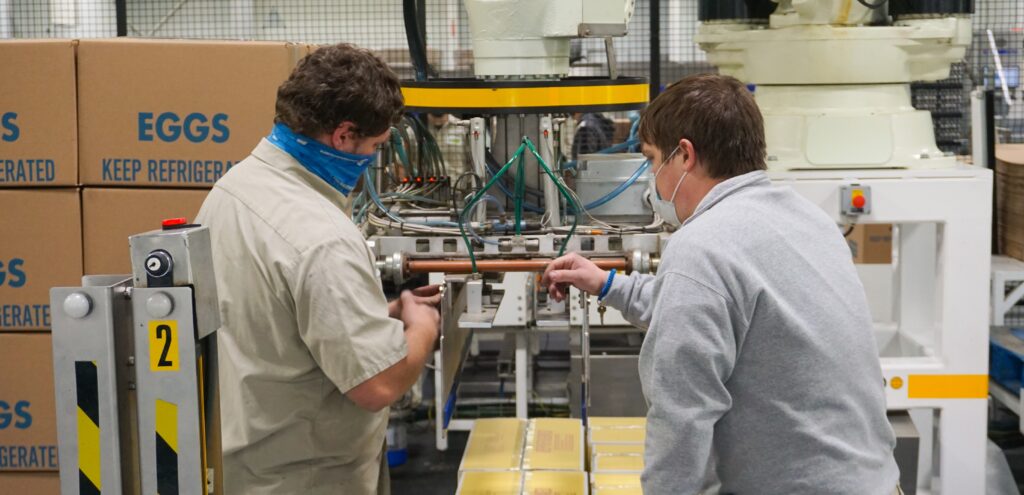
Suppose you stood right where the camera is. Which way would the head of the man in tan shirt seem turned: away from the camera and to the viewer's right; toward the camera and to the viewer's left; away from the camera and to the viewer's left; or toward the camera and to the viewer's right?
away from the camera and to the viewer's right

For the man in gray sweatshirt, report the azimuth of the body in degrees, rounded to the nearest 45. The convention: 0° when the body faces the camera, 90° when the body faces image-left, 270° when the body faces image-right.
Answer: approximately 135°

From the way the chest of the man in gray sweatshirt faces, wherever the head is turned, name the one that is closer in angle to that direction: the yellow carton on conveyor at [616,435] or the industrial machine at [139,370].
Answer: the yellow carton on conveyor

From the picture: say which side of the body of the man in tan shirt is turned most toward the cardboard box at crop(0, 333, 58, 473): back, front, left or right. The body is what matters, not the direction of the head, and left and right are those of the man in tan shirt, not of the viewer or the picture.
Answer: left

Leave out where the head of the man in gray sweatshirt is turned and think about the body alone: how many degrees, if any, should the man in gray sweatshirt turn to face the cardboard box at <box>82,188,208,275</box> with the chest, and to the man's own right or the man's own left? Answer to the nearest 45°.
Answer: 0° — they already face it

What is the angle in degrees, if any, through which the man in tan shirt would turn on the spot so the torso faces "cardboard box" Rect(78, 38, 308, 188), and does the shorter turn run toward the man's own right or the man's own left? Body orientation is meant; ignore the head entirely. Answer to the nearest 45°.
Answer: approximately 45° to the man's own left

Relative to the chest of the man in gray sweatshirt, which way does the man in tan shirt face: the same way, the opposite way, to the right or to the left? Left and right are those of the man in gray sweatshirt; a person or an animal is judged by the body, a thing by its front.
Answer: to the right

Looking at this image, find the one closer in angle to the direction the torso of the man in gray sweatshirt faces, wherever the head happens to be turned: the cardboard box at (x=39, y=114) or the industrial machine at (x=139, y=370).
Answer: the cardboard box

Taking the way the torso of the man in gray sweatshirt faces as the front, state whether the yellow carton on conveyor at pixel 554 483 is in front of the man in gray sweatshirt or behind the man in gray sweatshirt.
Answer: in front

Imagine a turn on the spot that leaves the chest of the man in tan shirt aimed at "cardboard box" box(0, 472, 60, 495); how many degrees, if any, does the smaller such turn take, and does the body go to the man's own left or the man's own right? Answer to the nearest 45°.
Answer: approximately 90° to the man's own left

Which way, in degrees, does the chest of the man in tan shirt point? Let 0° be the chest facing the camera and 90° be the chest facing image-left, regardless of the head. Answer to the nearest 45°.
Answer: approximately 225°

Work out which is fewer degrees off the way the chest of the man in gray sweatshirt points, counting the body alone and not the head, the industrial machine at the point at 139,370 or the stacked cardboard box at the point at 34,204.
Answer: the stacked cardboard box

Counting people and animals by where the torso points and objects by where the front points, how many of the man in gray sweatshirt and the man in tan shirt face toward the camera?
0
